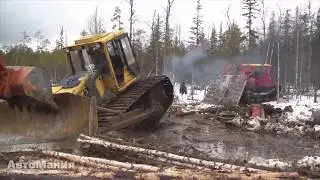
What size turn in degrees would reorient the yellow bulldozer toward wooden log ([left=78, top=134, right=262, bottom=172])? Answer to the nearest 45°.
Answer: approximately 45° to its left

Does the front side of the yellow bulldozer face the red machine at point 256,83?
no

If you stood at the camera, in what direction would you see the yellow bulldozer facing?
facing the viewer and to the left of the viewer
